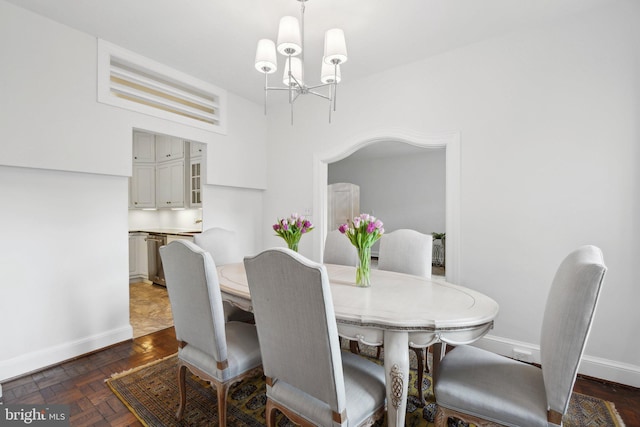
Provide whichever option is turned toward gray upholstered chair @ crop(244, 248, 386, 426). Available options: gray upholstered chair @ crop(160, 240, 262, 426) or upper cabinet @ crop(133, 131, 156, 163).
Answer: the upper cabinet

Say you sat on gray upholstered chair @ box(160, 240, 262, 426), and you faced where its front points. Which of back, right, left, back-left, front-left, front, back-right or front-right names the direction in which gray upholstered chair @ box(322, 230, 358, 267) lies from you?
front

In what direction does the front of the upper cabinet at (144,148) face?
toward the camera

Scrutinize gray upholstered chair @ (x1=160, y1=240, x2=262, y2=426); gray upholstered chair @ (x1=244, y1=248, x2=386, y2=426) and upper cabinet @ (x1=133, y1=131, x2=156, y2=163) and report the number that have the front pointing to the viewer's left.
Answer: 0

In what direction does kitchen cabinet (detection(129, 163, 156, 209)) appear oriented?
toward the camera

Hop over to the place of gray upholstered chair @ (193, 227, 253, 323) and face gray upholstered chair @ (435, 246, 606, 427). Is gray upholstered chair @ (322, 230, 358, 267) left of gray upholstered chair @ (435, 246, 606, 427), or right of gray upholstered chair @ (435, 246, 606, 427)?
left

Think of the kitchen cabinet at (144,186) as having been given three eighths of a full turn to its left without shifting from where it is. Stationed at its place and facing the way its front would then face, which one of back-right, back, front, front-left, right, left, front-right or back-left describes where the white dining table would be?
back-right

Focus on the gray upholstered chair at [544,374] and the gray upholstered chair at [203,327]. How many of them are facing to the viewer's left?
1

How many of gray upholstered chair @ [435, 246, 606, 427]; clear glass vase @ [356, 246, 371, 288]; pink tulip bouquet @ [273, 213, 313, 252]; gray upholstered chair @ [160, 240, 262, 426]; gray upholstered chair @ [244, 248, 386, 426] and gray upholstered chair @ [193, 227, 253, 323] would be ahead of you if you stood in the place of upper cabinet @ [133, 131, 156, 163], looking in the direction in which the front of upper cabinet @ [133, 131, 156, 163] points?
6

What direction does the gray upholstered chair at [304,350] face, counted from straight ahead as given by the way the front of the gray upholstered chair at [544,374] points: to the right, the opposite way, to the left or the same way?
to the right

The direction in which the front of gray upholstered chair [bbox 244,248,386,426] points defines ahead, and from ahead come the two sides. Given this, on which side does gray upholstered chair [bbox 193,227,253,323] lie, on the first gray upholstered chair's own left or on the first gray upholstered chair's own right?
on the first gray upholstered chair's own left

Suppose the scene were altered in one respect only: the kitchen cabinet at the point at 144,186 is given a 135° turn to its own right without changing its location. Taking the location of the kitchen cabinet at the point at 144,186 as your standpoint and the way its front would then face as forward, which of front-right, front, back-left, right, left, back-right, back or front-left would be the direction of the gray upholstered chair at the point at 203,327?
back-left

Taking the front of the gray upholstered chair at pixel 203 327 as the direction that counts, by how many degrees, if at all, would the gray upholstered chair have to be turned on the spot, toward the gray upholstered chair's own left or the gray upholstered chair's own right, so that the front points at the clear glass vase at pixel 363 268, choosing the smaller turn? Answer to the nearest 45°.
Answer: approximately 45° to the gray upholstered chair's own right

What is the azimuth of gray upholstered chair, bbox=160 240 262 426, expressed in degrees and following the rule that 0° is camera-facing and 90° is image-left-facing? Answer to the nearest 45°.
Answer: approximately 225°

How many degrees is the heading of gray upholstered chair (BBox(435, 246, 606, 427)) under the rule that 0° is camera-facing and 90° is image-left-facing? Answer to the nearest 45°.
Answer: approximately 90°

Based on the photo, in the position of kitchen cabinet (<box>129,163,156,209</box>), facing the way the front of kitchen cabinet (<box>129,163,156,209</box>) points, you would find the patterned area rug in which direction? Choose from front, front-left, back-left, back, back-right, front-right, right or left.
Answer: front
